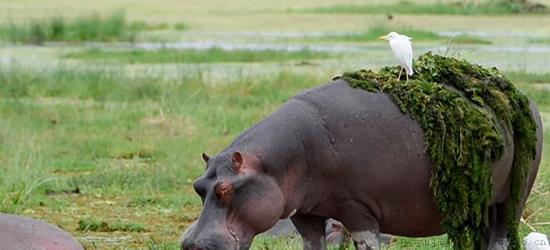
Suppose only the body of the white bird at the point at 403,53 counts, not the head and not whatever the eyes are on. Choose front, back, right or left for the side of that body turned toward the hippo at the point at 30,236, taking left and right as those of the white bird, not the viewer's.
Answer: front

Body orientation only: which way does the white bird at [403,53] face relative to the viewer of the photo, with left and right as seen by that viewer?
facing to the left of the viewer
